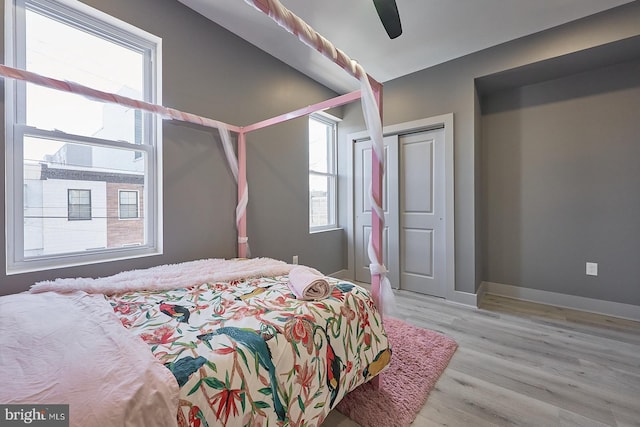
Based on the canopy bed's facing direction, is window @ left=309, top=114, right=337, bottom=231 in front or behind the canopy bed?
in front

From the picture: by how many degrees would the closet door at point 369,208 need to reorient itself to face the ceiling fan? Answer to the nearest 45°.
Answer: approximately 45° to its left

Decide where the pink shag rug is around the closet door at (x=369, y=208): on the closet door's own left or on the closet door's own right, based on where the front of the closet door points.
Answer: on the closet door's own left

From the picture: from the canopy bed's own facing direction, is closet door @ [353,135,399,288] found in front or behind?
in front

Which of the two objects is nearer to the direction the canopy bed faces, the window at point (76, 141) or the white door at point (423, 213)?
the white door

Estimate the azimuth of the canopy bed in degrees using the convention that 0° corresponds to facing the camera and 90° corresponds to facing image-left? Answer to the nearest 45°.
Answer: approximately 225°

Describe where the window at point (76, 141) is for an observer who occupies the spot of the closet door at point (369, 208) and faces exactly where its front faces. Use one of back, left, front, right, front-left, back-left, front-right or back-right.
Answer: front
